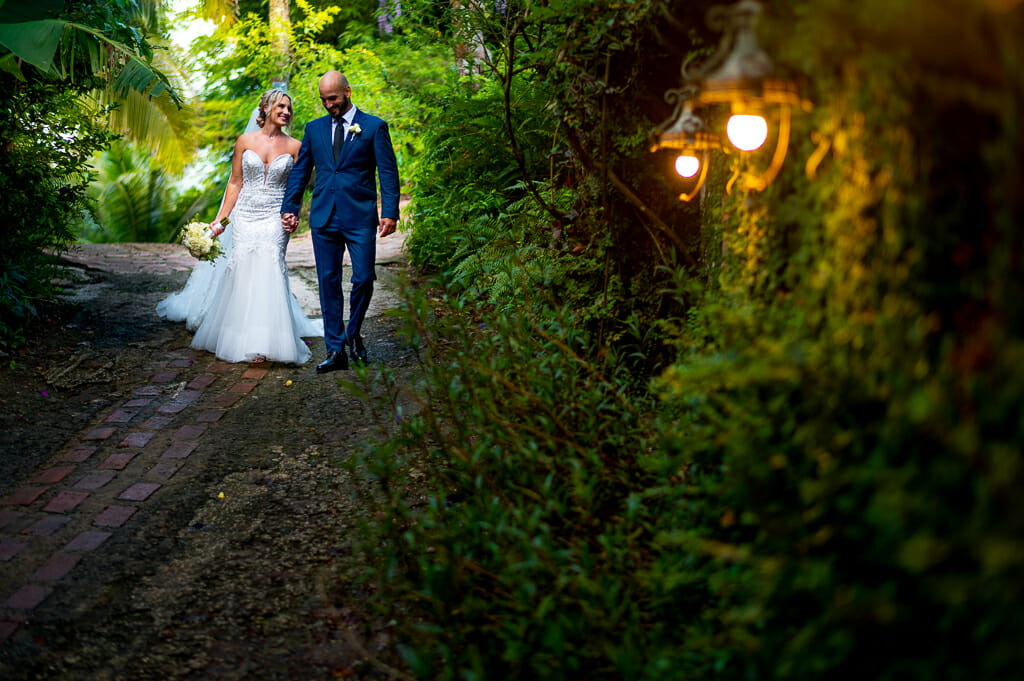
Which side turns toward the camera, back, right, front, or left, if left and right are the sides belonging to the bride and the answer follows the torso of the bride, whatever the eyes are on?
front

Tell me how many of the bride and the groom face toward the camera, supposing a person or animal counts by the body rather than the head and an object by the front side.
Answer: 2

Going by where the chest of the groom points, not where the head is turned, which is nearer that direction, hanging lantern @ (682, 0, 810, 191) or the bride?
the hanging lantern

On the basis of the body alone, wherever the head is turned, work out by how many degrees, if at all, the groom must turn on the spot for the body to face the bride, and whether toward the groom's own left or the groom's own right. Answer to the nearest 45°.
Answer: approximately 135° to the groom's own right

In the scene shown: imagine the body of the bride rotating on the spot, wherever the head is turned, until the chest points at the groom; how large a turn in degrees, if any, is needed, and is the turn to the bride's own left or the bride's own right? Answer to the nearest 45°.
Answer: approximately 45° to the bride's own left

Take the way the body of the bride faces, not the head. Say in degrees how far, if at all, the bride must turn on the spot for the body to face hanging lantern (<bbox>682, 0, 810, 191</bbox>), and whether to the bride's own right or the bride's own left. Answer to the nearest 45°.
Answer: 0° — they already face it

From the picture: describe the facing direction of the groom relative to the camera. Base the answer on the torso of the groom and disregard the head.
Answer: toward the camera
